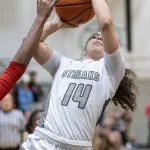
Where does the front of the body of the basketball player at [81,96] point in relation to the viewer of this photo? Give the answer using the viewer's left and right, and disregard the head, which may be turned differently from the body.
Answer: facing the viewer

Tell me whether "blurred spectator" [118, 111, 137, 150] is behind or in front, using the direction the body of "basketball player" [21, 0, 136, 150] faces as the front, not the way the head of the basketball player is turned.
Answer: behind

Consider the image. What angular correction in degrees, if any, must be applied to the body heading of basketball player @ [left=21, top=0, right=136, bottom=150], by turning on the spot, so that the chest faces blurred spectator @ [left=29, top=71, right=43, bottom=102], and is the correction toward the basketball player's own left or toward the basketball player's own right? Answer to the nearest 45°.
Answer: approximately 180°

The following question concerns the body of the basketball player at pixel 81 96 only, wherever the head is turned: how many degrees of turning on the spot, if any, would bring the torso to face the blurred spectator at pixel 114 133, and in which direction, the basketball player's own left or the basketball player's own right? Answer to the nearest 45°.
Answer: approximately 180°

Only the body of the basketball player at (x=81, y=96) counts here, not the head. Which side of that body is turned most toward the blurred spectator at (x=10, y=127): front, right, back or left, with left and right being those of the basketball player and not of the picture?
back

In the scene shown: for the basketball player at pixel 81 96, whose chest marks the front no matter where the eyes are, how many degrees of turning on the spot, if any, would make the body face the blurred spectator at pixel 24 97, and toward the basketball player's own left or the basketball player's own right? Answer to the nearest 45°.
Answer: approximately 180°
